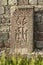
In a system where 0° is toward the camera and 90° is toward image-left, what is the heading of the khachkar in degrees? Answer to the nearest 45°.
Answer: approximately 0°
